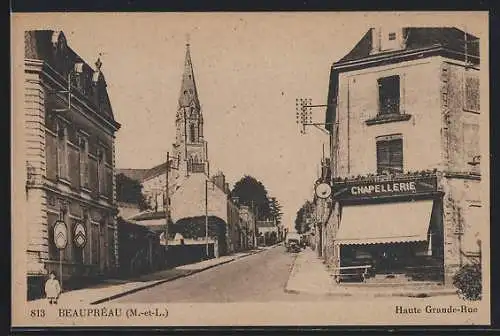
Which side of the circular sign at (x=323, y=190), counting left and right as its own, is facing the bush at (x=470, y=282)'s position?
left

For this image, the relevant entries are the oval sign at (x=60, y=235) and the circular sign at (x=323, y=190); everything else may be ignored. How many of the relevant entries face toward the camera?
2

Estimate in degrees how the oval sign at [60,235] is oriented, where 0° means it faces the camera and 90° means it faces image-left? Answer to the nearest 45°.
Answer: approximately 0°
